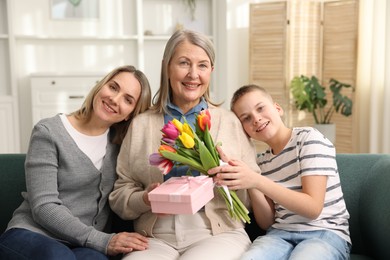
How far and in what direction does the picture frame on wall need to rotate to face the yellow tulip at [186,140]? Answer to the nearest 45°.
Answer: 0° — it already faces it

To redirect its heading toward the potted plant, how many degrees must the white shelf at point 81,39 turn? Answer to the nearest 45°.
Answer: approximately 90° to its left

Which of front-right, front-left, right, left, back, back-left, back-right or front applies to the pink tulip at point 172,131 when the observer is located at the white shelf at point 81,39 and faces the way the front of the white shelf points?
front

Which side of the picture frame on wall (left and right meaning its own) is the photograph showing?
front

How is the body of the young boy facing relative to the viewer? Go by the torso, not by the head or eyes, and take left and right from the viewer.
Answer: facing the viewer and to the left of the viewer

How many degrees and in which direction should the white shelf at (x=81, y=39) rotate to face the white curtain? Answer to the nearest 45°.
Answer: approximately 90° to its left

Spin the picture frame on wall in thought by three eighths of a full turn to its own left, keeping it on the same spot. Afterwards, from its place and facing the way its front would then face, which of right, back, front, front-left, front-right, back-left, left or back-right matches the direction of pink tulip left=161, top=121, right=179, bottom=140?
back-right

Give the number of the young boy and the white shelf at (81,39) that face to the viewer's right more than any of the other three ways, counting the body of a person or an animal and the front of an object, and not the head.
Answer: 0

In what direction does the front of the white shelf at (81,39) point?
toward the camera

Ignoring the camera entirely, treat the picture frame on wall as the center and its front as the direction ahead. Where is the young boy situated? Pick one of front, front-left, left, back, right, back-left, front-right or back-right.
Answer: front

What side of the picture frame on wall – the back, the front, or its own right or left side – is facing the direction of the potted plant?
left

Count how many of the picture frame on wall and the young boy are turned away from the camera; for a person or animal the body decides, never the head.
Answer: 0
